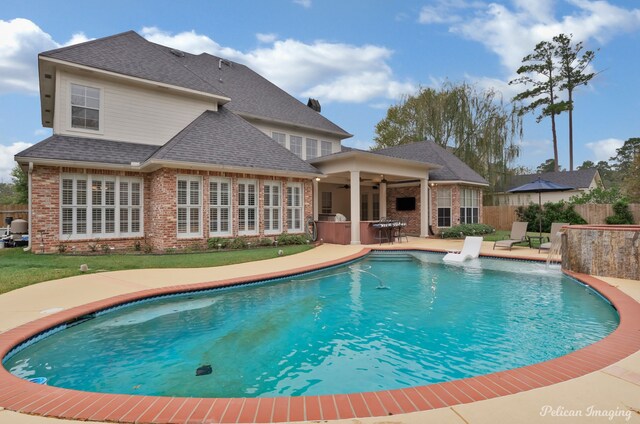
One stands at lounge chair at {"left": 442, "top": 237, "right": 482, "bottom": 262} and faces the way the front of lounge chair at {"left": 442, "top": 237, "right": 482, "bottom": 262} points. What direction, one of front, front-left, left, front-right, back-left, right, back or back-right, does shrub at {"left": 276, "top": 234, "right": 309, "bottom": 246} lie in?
front-right

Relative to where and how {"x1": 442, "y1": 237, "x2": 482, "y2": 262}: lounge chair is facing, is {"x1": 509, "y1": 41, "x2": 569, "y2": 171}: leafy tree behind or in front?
behind

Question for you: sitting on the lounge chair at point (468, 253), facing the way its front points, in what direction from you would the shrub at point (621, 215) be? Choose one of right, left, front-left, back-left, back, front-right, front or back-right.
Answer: back

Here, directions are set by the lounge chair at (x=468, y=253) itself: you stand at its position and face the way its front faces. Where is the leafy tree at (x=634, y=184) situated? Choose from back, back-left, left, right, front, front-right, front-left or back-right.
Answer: back

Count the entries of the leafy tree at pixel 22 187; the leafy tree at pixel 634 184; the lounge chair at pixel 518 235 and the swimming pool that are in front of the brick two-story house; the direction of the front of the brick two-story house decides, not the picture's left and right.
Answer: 1

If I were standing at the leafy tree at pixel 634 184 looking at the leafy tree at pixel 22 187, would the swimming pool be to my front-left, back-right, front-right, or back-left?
front-left

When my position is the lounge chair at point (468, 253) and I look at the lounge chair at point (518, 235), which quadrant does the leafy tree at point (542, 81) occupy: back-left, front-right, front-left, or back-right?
front-left

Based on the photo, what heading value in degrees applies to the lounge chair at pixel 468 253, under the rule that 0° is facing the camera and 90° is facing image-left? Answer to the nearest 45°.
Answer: approximately 45°

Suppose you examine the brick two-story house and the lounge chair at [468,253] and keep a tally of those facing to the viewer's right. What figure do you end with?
0

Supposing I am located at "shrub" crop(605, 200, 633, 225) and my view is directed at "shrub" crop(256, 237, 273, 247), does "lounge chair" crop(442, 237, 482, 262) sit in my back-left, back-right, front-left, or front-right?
front-left

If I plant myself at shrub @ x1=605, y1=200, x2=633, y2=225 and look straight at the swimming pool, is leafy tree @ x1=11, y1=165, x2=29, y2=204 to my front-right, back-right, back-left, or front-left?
front-right

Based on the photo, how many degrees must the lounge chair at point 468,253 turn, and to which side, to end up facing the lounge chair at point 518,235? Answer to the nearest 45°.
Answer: approximately 180°

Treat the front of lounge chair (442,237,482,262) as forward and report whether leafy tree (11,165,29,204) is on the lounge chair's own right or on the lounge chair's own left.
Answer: on the lounge chair's own right
